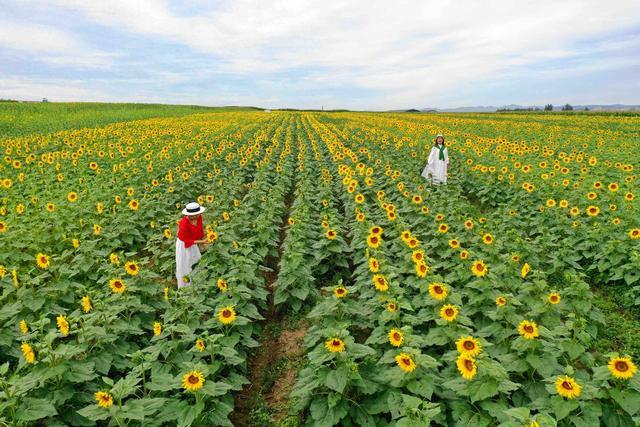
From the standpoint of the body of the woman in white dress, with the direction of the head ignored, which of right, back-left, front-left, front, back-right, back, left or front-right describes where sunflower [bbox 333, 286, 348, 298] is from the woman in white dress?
front

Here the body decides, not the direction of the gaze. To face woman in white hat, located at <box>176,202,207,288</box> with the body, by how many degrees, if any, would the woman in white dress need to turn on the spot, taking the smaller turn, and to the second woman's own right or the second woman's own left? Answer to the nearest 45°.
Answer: approximately 45° to the second woman's own right

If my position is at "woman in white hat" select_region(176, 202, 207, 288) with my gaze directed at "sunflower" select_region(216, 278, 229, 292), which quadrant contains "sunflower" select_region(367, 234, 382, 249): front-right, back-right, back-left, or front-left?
front-left

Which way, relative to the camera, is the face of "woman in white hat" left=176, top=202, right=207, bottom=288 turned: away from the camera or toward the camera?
toward the camera

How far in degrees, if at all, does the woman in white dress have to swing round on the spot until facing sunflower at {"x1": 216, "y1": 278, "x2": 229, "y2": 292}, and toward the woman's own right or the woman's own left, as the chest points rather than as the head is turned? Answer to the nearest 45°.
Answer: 0° — they already face it

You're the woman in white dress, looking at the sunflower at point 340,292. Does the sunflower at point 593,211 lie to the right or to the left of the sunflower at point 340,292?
left

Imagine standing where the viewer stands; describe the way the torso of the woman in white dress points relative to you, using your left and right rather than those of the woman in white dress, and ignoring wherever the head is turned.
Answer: facing the viewer

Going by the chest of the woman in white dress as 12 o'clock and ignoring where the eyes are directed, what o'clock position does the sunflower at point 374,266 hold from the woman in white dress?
The sunflower is roughly at 12 o'clock from the woman in white dress.

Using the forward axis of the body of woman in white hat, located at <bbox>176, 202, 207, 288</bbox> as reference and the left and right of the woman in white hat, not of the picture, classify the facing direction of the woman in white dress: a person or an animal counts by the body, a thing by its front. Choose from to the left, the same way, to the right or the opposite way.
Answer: to the right

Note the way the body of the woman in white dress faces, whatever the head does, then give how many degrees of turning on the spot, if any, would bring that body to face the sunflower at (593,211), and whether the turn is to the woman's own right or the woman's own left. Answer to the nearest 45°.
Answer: approximately 45° to the woman's own left

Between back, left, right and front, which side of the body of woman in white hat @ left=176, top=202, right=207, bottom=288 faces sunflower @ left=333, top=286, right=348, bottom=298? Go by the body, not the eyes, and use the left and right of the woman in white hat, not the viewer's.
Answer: front

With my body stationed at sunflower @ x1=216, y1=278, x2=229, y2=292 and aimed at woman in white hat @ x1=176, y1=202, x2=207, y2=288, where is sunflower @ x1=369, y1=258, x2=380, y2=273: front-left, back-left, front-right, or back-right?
back-right

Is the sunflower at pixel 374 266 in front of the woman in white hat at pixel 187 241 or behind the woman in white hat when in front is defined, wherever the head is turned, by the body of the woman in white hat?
in front

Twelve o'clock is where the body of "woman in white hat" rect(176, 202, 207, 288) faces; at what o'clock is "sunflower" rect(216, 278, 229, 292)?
The sunflower is roughly at 1 o'clock from the woman in white hat.

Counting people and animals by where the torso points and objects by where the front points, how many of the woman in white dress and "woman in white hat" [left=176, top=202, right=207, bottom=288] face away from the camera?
0

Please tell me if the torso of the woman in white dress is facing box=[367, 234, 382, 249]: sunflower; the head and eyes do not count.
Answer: yes

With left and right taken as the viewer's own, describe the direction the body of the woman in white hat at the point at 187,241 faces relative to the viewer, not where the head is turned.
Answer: facing the viewer and to the right of the viewer

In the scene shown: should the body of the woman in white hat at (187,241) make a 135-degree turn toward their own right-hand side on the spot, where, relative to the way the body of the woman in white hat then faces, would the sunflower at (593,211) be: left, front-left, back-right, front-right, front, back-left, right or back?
back

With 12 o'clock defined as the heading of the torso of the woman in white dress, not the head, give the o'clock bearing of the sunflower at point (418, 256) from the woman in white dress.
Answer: The sunflower is roughly at 12 o'clock from the woman in white dress.
